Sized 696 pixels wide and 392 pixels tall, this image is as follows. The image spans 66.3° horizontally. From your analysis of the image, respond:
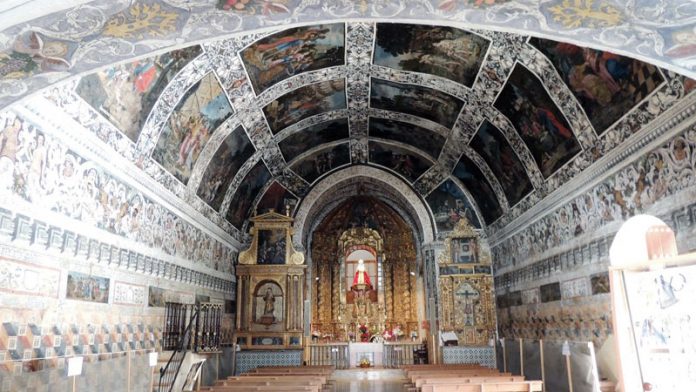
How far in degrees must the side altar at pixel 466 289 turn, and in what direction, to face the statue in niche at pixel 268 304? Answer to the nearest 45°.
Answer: approximately 90° to its right

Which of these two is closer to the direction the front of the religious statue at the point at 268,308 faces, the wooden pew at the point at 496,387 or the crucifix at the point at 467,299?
the wooden pew

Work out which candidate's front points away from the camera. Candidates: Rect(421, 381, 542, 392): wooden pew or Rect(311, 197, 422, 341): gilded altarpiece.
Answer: the wooden pew

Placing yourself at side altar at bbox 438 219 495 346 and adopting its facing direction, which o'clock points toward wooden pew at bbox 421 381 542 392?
The wooden pew is roughly at 12 o'clock from the side altar.

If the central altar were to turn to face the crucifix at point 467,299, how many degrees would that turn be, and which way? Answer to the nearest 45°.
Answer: approximately 90° to its left

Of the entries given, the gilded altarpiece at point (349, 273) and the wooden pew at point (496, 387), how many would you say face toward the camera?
1

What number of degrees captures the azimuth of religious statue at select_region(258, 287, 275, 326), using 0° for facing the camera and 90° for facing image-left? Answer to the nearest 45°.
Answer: approximately 0°

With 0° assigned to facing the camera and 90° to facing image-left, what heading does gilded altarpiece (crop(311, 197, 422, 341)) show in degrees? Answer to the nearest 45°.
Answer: approximately 0°

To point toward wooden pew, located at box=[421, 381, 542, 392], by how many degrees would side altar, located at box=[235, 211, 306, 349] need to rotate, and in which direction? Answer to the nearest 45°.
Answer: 0° — it already faces it

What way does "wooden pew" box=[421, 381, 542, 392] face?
away from the camera
